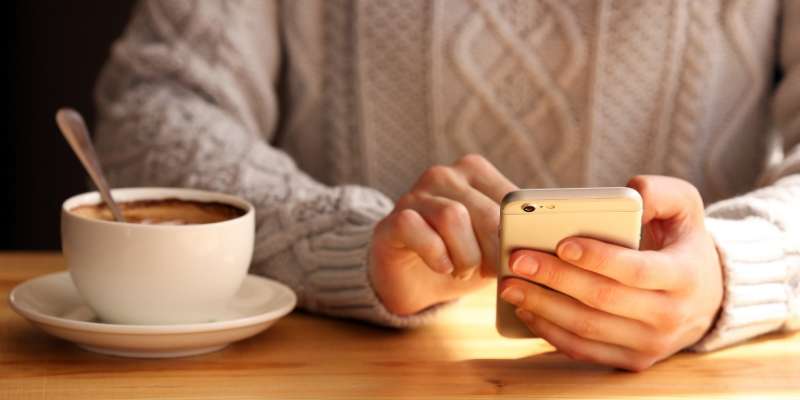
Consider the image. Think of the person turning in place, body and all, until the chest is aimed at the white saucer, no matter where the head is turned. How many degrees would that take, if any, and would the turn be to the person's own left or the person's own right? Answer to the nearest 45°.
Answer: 0° — they already face it

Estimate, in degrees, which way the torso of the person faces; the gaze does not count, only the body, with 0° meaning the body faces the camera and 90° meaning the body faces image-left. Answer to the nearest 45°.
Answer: approximately 0°

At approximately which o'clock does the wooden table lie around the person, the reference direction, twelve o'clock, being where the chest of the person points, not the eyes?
The wooden table is roughly at 12 o'clock from the person.
